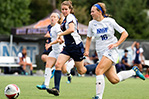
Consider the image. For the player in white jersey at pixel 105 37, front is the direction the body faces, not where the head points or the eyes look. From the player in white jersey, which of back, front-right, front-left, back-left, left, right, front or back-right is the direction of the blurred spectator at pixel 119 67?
back-right

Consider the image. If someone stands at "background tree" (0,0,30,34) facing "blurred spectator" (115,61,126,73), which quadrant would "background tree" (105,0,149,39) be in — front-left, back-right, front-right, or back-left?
front-left

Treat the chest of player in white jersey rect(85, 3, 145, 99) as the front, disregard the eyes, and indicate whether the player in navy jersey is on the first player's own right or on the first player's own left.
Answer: on the first player's own right

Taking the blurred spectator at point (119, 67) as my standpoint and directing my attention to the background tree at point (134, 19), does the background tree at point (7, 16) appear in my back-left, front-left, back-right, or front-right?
front-left

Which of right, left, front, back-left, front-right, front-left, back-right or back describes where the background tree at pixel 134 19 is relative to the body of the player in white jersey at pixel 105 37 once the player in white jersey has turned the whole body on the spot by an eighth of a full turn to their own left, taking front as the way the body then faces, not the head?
back

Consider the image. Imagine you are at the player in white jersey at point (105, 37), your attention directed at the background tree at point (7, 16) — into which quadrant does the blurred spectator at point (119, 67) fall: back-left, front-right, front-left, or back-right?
front-right
